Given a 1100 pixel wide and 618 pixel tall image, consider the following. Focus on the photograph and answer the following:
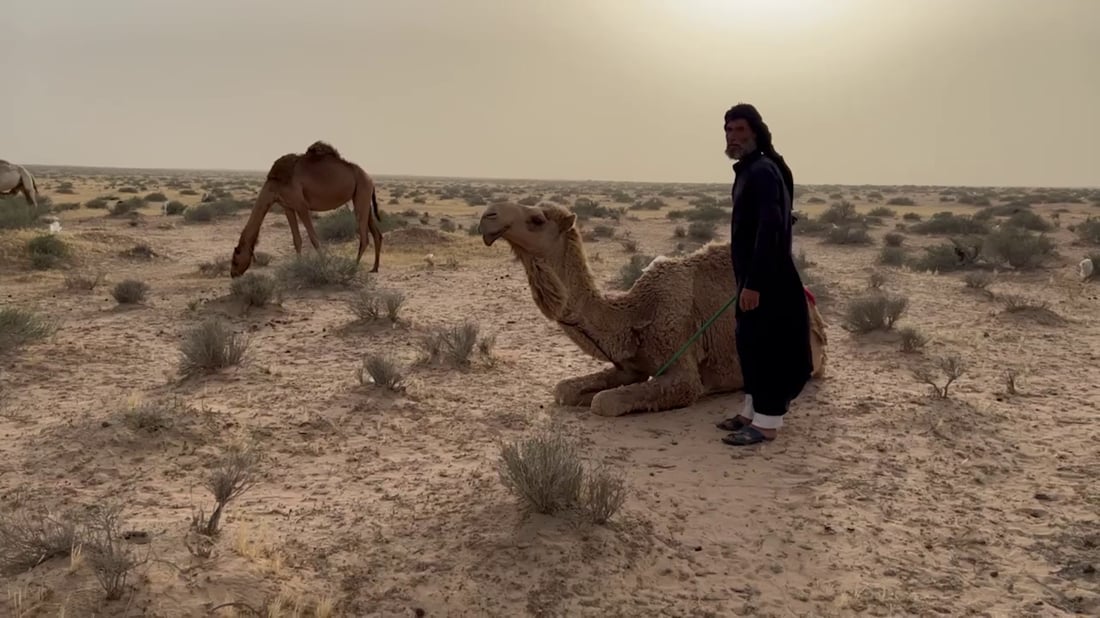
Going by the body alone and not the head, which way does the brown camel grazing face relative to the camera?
to the viewer's left

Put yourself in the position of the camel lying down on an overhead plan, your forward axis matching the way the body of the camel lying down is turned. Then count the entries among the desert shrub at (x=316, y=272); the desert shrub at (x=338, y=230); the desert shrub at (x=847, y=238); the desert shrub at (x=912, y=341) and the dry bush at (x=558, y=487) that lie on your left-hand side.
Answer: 1

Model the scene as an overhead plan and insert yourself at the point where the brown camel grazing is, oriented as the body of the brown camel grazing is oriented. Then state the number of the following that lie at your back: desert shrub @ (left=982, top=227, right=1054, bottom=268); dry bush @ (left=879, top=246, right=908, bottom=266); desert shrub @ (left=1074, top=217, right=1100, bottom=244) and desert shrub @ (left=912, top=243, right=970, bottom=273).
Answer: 4

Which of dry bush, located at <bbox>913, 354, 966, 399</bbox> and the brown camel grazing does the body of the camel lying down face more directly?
the brown camel grazing

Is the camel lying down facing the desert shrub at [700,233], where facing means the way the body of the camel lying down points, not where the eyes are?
no

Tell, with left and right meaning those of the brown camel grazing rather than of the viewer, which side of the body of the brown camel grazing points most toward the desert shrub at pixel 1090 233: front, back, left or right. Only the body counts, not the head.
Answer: back

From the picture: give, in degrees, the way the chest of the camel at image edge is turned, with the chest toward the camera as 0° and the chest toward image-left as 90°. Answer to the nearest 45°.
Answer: approximately 90°

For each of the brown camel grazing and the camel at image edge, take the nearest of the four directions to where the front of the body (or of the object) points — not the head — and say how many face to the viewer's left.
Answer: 2

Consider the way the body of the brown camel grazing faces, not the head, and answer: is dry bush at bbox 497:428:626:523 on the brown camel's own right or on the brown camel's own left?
on the brown camel's own left

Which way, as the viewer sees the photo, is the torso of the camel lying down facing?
to the viewer's left

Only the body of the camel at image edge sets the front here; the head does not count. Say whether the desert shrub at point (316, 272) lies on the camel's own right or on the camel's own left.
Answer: on the camel's own left

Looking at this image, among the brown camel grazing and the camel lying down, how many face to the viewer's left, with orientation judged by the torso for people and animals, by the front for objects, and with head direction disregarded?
2

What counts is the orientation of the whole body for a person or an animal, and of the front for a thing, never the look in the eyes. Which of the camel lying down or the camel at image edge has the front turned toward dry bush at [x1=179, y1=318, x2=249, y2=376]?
the camel lying down

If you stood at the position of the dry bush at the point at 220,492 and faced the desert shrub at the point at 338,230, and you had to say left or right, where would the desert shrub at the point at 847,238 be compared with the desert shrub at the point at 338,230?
right

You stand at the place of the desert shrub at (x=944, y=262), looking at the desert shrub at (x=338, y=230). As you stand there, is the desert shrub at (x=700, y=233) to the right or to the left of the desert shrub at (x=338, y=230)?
right

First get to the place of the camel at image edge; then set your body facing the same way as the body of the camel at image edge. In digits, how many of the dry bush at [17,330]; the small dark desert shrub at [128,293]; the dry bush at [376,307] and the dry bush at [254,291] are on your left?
4

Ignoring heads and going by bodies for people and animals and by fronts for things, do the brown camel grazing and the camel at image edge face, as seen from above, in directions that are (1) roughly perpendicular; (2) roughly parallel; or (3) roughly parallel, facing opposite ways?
roughly parallel

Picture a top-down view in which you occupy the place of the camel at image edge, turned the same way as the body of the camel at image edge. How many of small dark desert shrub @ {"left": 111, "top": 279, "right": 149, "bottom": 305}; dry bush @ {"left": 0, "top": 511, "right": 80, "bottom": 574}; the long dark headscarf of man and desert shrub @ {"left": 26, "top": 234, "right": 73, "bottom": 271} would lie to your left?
4
